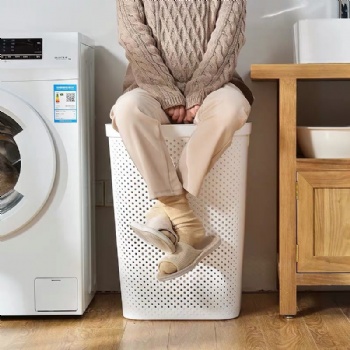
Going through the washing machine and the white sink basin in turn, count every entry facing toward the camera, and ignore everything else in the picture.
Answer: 2

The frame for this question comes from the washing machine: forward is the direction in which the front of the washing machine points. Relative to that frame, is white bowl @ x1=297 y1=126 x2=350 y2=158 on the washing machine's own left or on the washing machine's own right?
on the washing machine's own left

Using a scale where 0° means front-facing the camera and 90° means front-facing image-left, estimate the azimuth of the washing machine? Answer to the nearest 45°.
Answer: approximately 0°

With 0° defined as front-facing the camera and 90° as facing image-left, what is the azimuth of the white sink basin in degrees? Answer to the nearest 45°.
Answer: approximately 0°

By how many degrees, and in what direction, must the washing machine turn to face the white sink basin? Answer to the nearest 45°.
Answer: approximately 90° to its left

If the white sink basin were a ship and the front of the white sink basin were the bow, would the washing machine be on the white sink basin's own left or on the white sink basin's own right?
on the white sink basin's own right
